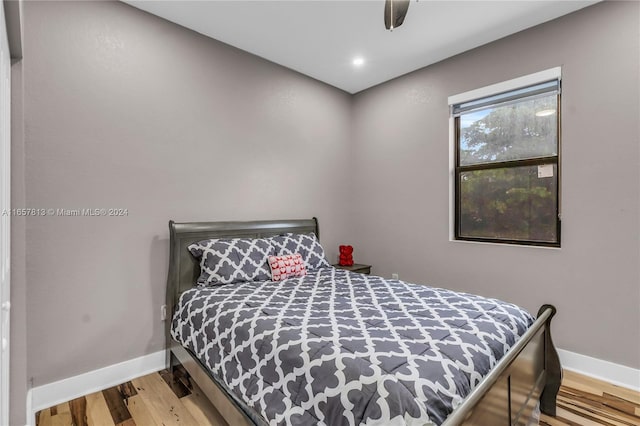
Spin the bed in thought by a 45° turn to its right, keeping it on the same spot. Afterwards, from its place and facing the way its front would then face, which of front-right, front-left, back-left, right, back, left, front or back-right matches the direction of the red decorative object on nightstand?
back

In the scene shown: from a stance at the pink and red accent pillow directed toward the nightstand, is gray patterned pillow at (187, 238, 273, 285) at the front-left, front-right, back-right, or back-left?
back-left

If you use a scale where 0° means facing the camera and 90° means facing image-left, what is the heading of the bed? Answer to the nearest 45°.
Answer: approximately 315°

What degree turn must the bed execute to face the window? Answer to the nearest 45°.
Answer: approximately 90° to its left
